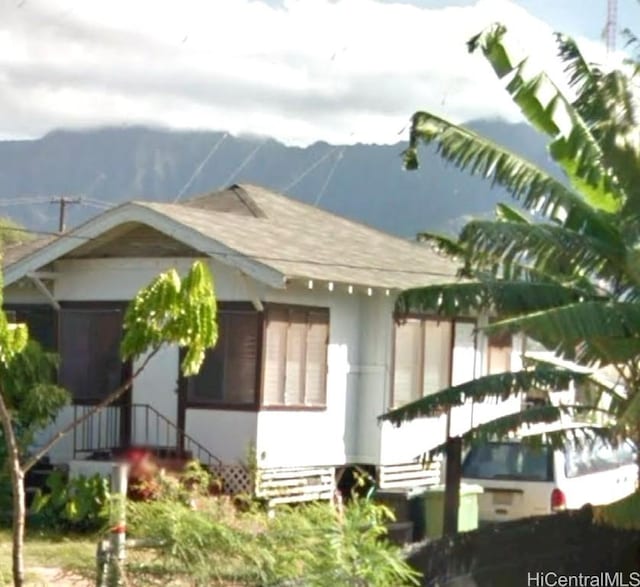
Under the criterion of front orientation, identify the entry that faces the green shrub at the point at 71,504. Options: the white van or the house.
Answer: the house

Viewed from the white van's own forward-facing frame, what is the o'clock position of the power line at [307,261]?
The power line is roughly at 8 o'clock from the white van.

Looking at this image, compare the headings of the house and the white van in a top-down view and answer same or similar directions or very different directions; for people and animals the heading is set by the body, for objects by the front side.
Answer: very different directions

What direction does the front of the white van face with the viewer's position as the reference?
facing away from the viewer and to the right of the viewer

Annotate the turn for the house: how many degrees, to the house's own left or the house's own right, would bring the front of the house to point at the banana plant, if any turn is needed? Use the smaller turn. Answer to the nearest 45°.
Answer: approximately 90° to the house's own left

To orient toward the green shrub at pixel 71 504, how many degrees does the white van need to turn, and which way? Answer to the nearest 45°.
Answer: approximately 135° to its left

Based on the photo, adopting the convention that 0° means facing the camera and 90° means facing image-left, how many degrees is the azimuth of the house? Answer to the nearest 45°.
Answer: approximately 45°

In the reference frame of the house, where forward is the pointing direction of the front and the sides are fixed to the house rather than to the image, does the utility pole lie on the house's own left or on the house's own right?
on the house's own right

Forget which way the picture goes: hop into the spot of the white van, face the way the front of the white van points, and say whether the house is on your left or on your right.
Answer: on your left

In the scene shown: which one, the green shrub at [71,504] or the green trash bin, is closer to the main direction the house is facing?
the green shrub

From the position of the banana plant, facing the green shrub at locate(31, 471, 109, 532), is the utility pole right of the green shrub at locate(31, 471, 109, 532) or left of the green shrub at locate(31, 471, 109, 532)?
right

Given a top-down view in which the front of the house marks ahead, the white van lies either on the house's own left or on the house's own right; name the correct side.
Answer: on the house's own left
